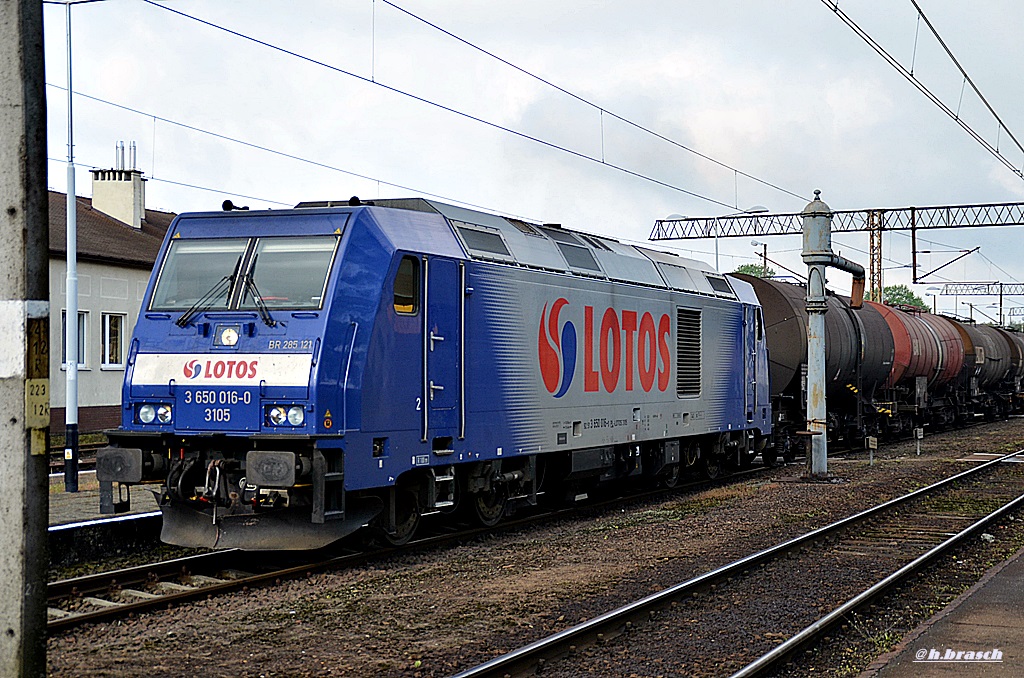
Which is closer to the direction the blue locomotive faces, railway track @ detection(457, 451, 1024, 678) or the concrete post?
the concrete post

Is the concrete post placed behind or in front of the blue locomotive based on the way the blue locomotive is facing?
in front

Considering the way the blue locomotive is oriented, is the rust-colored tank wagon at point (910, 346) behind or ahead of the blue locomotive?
behind

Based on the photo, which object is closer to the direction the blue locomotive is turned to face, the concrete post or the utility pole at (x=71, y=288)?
the concrete post

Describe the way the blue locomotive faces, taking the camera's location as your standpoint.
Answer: facing the viewer and to the left of the viewer

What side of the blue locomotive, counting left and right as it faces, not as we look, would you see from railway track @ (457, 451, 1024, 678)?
left

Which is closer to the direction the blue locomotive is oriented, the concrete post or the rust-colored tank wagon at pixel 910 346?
the concrete post

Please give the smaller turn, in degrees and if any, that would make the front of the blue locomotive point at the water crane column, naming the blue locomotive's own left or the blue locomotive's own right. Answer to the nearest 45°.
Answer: approximately 180°

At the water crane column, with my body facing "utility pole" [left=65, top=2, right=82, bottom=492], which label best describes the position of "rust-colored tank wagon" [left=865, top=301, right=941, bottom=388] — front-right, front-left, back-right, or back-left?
back-right

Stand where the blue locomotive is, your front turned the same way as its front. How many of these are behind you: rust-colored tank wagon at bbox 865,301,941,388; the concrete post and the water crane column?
2

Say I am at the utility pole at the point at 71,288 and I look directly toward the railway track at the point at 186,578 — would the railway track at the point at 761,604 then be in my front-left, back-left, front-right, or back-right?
front-left
